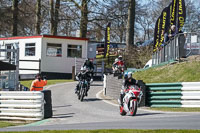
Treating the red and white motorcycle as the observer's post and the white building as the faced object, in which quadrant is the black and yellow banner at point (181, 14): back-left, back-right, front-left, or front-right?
front-right

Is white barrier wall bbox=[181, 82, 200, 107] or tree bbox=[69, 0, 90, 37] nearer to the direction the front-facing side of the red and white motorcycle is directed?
the white barrier wall

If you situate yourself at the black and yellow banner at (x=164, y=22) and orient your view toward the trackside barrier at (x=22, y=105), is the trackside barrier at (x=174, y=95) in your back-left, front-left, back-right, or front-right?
front-left

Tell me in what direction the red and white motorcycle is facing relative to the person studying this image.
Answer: facing the viewer and to the right of the viewer

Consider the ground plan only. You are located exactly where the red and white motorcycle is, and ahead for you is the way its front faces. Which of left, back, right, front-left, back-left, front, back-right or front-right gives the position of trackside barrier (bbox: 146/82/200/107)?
left

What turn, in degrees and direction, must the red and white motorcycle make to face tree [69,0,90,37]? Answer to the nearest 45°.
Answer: approximately 135° to its left

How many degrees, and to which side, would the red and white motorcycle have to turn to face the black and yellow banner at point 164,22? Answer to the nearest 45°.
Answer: approximately 135° to its left

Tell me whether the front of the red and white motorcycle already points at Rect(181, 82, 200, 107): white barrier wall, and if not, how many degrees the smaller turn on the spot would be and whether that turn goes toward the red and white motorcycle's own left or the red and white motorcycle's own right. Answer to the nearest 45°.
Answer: approximately 90° to the red and white motorcycle's own left
